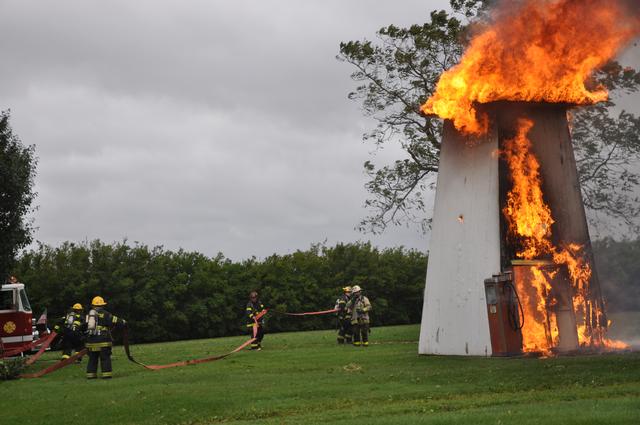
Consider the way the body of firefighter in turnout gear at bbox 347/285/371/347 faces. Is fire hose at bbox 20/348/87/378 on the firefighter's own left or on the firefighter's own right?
on the firefighter's own right

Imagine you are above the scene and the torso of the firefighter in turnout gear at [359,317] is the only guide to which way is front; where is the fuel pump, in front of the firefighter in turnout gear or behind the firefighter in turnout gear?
in front

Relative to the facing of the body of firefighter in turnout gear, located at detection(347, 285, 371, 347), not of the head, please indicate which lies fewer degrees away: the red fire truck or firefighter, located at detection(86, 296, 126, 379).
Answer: the firefighter

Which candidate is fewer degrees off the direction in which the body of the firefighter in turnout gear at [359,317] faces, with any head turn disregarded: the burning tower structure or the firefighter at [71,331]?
the burning tower structure

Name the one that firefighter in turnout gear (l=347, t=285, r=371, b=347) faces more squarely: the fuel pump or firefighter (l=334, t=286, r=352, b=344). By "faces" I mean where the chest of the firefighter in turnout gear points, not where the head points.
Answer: the fuel pump

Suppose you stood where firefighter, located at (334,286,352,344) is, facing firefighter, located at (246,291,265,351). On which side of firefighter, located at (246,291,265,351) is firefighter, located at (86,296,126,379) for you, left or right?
left

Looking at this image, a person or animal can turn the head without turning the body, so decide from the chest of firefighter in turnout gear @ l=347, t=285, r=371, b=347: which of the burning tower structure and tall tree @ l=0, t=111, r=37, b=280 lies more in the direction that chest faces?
the burning tower structure

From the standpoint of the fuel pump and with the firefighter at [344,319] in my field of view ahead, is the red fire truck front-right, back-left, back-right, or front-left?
front-left

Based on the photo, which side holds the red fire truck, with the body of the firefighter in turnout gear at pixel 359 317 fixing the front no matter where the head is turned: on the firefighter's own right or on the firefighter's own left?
on the firefighter's own right

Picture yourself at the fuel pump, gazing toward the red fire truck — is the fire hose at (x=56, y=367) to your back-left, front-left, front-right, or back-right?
front-left
